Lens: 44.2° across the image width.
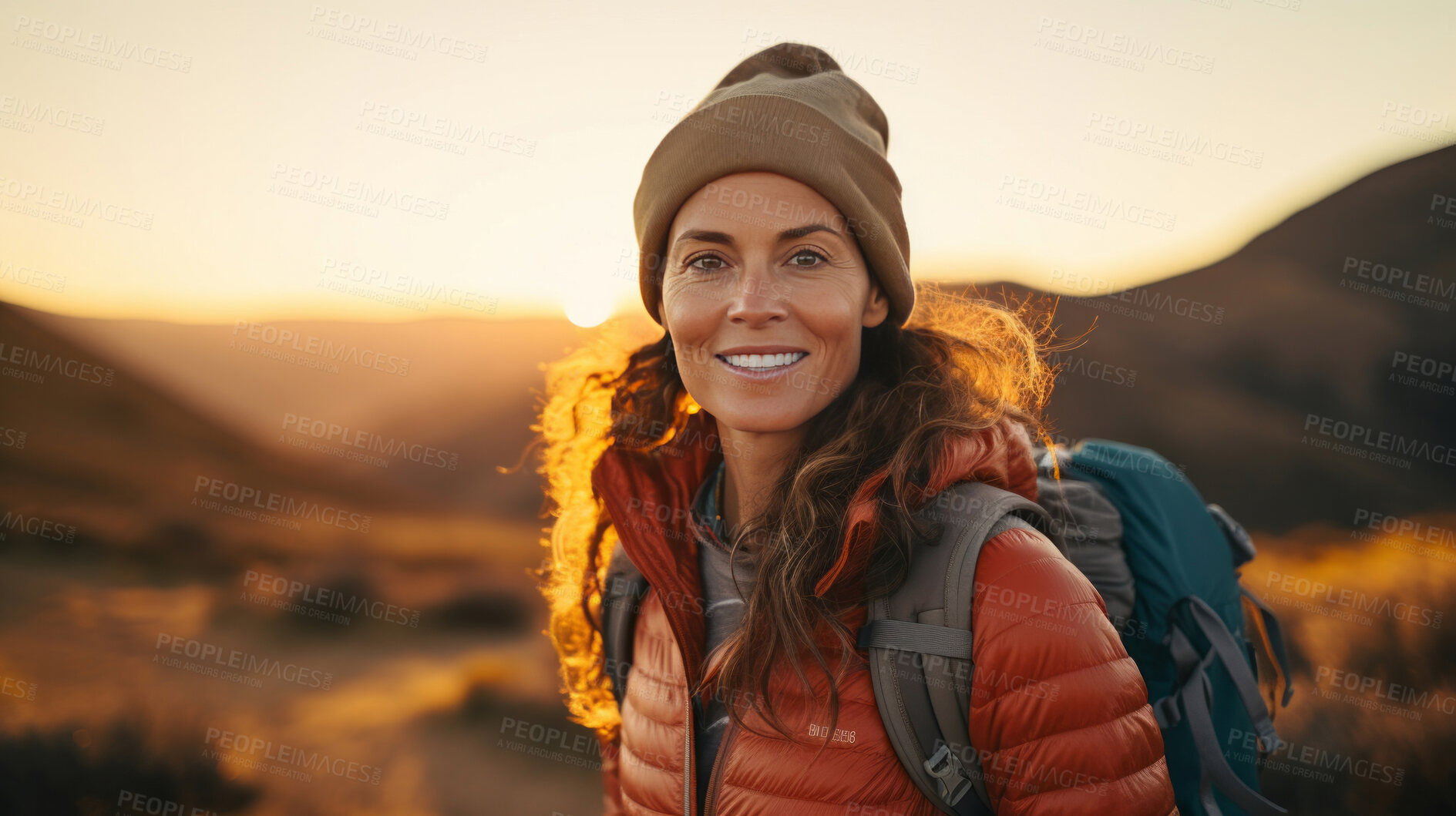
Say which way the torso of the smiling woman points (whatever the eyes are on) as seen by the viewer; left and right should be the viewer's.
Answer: facing the viewer and to the left of the viewer
